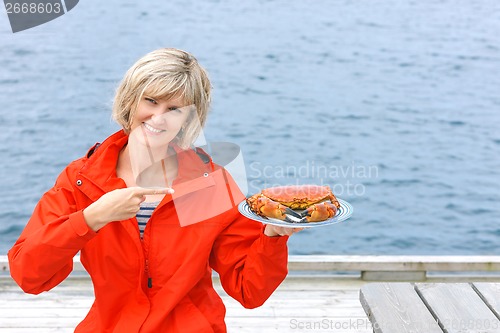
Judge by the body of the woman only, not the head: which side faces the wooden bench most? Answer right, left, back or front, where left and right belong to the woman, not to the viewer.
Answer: left

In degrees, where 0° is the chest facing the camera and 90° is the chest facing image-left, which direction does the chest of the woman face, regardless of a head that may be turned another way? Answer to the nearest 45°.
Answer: approximately 0°
